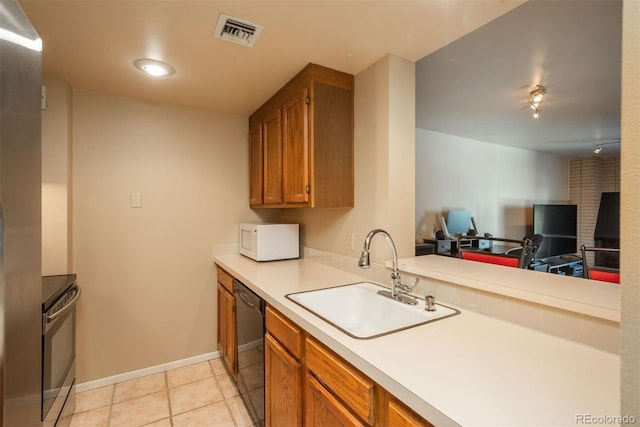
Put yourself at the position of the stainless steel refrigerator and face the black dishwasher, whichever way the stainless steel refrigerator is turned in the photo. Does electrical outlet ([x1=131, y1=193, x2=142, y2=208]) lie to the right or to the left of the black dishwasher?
left

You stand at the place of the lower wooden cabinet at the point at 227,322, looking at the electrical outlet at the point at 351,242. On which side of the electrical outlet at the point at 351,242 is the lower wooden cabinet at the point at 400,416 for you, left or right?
right

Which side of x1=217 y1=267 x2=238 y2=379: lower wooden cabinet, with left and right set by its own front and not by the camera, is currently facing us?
left

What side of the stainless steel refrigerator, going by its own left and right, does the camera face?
right

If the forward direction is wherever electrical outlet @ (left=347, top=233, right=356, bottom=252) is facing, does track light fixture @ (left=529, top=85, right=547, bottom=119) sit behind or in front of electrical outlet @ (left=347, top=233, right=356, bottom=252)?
behind

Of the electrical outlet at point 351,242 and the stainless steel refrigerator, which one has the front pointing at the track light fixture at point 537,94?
the stainless steel refrigerator

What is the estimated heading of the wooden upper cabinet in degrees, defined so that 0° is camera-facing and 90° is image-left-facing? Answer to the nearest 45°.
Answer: approximately 45°

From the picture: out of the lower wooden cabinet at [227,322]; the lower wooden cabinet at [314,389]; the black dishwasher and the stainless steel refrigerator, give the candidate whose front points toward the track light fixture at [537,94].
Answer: the stainless steel refrigerator

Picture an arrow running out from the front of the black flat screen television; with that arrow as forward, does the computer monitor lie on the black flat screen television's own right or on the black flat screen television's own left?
on the black flat screen television's own right

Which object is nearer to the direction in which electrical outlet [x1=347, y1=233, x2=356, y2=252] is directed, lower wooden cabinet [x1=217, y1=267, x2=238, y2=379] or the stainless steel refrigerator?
the stainless steel refrigerator

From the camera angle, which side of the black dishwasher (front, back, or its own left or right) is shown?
left
